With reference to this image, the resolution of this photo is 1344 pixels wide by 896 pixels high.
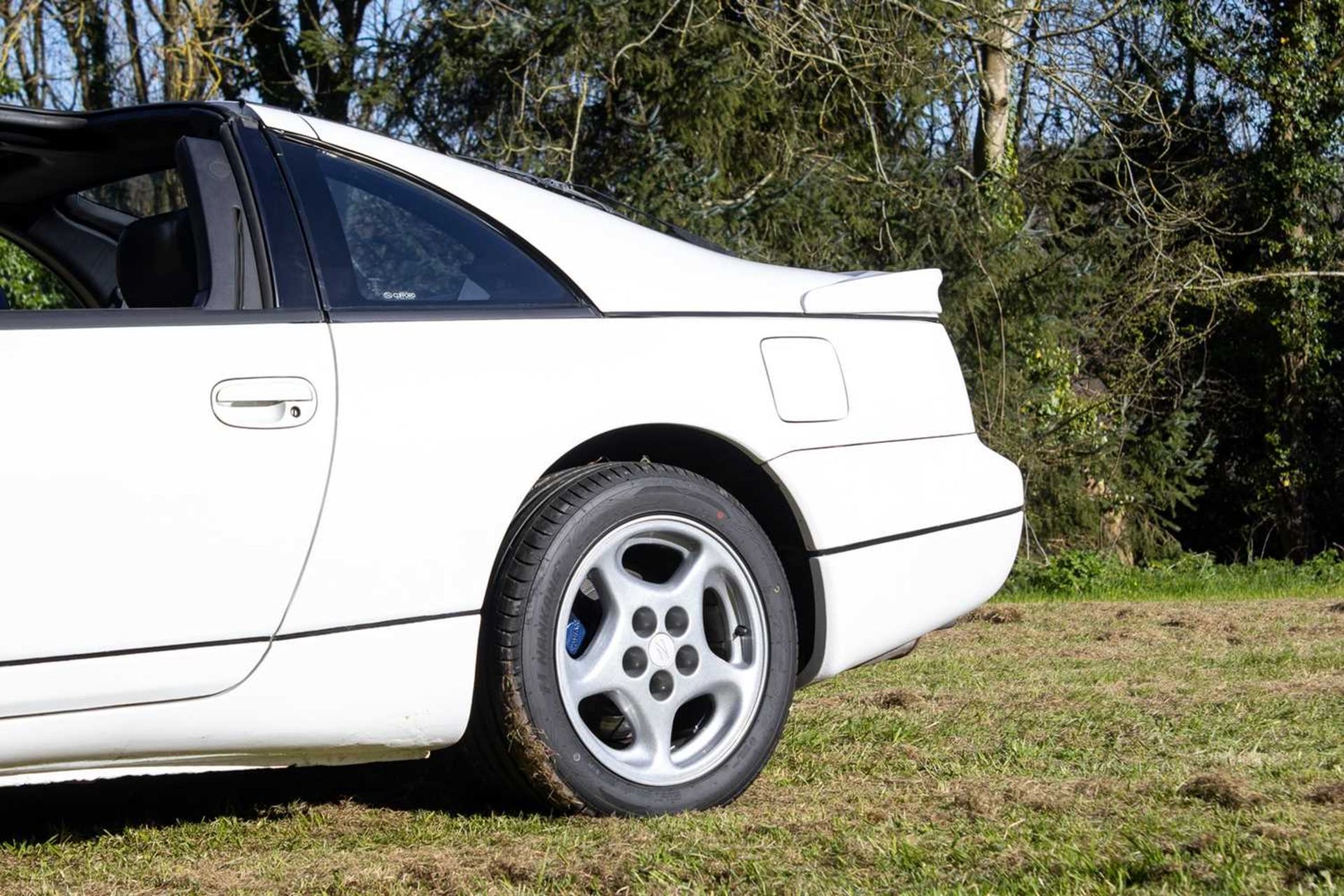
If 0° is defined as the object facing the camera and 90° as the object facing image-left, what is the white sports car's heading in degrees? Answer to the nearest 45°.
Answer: approximately 45°
